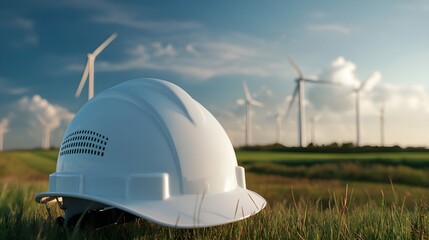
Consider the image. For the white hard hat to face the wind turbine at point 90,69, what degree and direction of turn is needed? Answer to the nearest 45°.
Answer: approximately 135° to its left

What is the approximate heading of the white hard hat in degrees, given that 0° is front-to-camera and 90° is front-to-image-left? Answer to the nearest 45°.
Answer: approximately 315°
